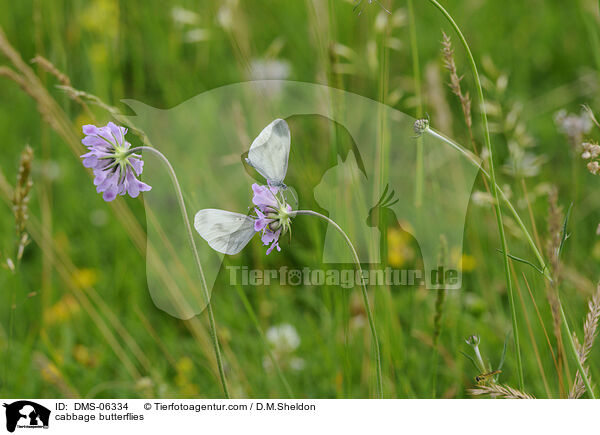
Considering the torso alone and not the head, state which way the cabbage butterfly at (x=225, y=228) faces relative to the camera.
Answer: to the viewer's right
